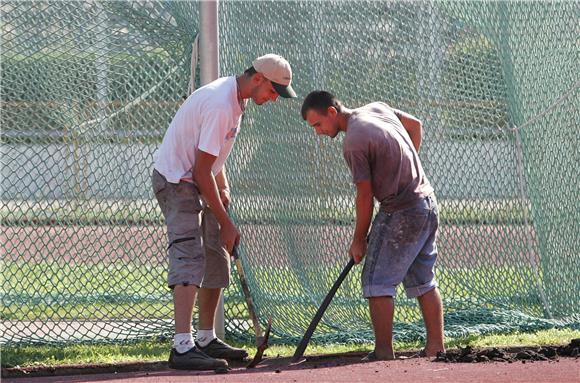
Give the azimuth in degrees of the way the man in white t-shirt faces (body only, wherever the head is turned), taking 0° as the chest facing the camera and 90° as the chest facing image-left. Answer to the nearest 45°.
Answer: approximately 270°

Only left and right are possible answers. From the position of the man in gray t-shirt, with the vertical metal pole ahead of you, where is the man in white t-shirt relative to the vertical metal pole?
left

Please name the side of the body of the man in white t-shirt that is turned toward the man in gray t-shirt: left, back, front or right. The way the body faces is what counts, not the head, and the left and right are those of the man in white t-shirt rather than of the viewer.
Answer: front

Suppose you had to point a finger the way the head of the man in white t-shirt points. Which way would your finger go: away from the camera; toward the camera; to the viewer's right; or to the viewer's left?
to the viewer's right
